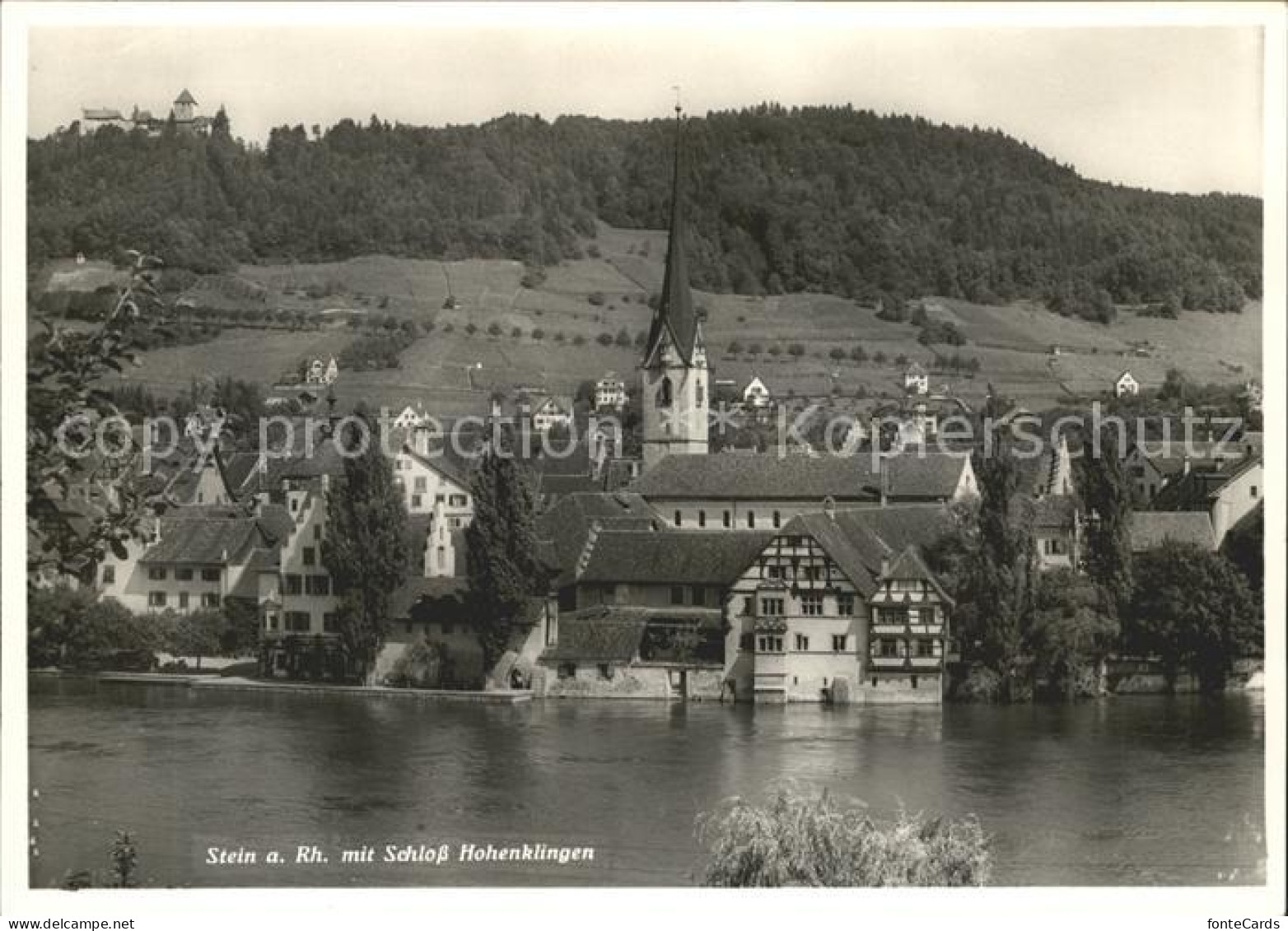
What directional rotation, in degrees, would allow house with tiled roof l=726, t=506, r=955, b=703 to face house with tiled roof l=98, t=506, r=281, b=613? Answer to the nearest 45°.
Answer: approximately 90° to its right

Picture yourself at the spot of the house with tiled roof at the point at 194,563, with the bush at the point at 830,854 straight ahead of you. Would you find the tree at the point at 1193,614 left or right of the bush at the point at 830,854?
left

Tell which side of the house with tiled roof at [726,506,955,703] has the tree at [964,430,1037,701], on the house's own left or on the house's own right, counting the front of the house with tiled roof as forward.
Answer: on the house's own left

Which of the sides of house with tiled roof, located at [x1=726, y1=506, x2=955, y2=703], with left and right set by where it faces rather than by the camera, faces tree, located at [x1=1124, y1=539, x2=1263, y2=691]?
left

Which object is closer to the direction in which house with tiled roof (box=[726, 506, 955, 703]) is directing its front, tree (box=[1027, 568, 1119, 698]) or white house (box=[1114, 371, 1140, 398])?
the tree

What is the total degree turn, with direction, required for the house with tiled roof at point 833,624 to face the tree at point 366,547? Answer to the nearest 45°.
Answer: approximately 90° to its right

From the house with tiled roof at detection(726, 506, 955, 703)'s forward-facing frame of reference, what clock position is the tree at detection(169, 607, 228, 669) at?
The tree is roughly at 3 o'clock from the house with tiled roof.

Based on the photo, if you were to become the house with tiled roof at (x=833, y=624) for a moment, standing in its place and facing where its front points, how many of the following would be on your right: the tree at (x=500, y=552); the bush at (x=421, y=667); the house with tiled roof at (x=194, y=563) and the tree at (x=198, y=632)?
4

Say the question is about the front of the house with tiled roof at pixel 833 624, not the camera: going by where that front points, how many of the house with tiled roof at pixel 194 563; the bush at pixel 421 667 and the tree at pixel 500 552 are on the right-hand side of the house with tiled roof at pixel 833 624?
3

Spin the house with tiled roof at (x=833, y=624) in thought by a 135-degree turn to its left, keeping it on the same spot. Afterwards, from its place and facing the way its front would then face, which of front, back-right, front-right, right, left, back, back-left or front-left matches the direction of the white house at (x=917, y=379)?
front-left

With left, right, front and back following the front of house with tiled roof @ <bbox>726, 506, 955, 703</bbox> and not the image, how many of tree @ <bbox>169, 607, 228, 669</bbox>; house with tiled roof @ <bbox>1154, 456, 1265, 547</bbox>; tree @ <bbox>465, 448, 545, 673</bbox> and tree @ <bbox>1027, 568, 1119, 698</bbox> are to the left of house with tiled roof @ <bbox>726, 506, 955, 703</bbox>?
2

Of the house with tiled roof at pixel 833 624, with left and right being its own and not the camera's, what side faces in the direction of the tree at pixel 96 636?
right

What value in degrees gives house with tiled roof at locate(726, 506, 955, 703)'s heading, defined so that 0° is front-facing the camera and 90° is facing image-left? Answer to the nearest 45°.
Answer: approximately 0°

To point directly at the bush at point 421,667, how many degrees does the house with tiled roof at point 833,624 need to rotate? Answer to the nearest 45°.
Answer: approximately 90° to its right

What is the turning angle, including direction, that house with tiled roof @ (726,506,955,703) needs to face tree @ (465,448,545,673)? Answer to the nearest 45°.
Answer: approximately 90° to its right

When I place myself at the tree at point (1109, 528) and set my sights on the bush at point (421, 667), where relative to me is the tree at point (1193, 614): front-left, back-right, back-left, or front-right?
back-left

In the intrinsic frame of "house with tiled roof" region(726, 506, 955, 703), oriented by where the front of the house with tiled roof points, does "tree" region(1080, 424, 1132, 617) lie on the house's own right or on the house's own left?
on the house's own left
